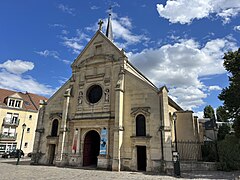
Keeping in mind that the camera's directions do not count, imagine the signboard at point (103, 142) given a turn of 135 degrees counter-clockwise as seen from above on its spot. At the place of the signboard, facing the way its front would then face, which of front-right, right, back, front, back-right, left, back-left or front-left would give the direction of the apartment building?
back-left

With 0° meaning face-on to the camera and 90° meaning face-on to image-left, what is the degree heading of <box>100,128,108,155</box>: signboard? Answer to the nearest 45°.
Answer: approximately 45°

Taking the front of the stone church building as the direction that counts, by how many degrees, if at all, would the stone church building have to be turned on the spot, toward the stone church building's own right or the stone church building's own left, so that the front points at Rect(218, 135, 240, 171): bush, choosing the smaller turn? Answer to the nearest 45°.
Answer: approximately 135° to the stone church building's own left

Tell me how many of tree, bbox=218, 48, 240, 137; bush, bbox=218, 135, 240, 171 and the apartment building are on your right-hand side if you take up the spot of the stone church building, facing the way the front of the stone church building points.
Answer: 1

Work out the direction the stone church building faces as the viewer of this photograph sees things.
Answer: facing the viewer and to the left of the viewer

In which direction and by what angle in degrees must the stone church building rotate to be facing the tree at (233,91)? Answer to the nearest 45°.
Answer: approximately 135° to its left

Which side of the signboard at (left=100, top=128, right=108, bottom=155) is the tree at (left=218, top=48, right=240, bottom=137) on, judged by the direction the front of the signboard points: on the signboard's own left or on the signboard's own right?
on the signboard's own left

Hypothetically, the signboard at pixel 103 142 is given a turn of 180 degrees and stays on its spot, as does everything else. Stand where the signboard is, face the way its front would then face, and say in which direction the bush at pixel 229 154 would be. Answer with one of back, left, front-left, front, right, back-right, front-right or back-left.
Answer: front-right

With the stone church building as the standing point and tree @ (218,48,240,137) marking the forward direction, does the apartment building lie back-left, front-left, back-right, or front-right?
back-left

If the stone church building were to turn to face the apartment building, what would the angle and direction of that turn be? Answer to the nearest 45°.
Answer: approximately 90° to its right
